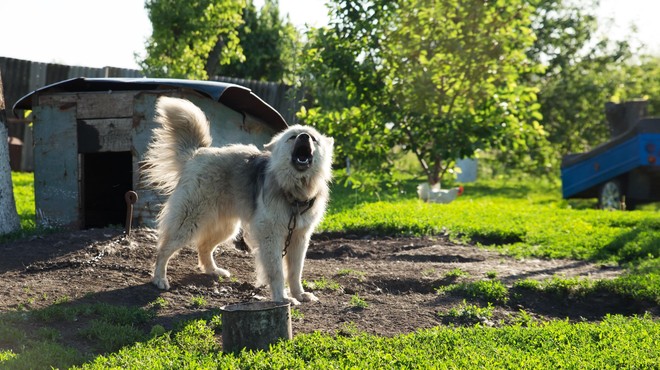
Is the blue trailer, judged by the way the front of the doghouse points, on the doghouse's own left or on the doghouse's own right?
on the doghouse's own left

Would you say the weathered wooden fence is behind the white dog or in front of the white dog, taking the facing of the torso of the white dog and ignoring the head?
behind

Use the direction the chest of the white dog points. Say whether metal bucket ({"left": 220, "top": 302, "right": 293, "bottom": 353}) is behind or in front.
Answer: in front

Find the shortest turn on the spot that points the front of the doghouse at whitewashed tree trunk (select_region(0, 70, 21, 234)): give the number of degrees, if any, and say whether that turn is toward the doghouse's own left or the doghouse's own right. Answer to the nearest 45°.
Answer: approximately 90° to the doghouse's own right

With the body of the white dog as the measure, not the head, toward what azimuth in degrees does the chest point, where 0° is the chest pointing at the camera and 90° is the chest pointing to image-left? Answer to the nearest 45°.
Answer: approximately 315°

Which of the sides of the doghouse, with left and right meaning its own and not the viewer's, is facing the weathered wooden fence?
back

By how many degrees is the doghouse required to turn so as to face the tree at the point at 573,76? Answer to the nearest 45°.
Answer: approximately 135° to its left

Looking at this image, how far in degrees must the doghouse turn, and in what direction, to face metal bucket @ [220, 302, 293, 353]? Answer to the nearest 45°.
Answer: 0° — it already faces it

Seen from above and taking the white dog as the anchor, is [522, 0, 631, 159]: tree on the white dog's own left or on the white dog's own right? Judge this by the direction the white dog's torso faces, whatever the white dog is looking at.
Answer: on the white dog's own left

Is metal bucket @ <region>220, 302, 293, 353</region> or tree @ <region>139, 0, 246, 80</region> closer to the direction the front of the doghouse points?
the metal bucket

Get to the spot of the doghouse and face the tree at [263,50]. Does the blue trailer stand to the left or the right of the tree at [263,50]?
right

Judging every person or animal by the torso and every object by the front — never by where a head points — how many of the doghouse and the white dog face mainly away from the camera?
0

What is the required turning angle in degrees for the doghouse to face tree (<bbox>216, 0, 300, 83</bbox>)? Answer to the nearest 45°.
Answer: approximately 180°
